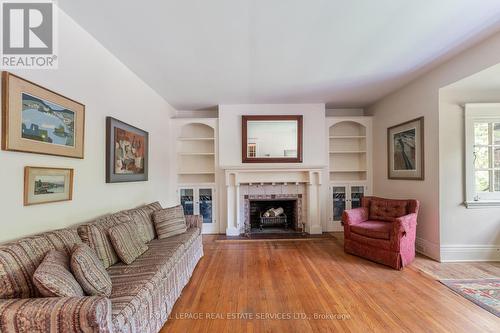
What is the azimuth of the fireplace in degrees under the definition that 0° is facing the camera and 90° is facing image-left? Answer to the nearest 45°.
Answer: approximately 0°

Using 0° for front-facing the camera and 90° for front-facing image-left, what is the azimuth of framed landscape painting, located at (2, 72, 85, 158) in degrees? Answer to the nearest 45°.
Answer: approximately 315°

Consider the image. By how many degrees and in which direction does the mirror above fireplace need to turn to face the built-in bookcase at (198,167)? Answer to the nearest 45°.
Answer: approximately 90° to its right

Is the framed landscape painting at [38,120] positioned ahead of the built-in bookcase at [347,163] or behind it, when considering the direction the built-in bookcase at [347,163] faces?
ahead

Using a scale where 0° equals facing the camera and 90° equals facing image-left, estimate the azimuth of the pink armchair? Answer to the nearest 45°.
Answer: approximately 45°

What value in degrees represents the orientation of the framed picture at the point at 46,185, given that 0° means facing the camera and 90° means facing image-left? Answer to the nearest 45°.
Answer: approximately 315°

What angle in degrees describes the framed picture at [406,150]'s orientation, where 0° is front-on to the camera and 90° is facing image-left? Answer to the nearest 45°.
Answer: approximately 45°

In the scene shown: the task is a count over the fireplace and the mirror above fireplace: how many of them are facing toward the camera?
2

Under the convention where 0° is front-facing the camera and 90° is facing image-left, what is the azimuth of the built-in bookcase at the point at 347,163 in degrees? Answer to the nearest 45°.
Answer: approximately 0°
